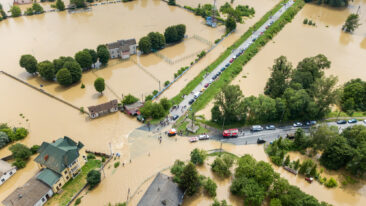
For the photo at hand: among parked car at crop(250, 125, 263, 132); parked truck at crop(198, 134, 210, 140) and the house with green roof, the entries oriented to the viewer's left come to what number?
2

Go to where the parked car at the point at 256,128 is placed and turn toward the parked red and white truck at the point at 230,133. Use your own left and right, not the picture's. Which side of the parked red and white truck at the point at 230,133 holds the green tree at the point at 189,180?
left

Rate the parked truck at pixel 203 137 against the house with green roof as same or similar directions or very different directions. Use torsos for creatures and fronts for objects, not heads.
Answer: very different directions

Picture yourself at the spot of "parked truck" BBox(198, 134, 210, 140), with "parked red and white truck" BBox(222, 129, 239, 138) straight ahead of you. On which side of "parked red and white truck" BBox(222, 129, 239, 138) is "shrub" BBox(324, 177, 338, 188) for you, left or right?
right

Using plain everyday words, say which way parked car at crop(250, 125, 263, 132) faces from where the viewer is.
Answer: facing to the left of the viewer

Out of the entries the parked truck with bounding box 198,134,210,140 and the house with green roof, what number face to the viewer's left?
1

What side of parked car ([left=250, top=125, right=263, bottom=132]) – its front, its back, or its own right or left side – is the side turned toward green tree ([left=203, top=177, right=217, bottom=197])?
left

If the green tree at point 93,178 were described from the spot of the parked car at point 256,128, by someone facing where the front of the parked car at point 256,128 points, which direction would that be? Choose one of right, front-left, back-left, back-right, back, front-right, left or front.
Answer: front-left

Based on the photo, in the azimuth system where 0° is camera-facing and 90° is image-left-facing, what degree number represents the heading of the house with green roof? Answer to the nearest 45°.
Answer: approximately 315°

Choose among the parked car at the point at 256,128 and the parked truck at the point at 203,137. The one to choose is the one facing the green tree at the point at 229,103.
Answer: the parked car at the point at 256,128

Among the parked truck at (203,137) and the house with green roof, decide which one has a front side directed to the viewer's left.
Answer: the parked truck

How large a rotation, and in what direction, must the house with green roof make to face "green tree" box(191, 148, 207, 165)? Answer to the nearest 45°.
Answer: approximately 45° to its left

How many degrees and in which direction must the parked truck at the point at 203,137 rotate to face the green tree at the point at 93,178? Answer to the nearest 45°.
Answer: approximately 45° to its left

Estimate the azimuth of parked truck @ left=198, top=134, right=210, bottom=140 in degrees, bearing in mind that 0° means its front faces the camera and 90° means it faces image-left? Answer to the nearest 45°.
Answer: approximately 90°

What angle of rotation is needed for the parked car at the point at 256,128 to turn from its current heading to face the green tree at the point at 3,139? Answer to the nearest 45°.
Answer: approximately 45° to its left

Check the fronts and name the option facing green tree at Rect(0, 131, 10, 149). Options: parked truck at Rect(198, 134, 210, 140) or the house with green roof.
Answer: the parked truck
